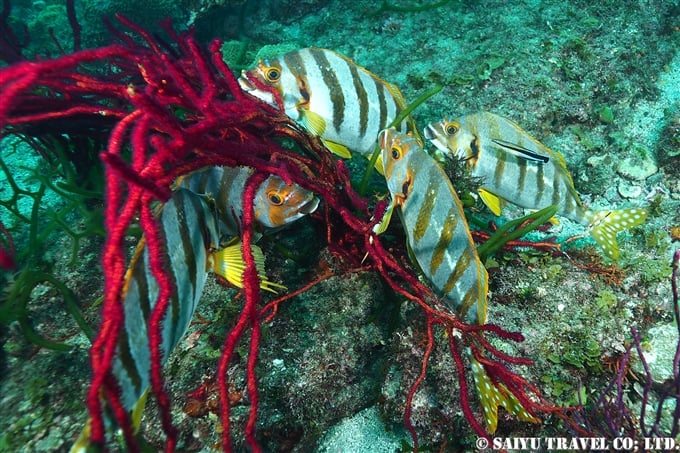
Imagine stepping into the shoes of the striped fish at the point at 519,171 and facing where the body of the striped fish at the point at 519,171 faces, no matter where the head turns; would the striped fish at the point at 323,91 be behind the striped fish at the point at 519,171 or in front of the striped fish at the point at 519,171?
in front

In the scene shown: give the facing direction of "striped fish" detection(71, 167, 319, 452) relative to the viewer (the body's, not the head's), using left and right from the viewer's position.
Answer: facing to the right of the viewer

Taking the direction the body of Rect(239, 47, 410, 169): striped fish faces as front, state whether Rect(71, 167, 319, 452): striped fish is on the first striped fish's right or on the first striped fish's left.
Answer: on the first striped fish's left

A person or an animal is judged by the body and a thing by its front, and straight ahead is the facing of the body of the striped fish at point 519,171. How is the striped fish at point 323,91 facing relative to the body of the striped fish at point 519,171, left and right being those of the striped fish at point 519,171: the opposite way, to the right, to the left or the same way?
the same way

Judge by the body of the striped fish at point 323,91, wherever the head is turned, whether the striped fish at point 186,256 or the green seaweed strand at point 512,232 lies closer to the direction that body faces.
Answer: the striped fish

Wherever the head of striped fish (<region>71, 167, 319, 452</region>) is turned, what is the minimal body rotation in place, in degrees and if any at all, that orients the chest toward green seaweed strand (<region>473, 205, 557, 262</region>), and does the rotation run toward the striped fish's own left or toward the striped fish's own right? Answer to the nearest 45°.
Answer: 0° — it already faces it

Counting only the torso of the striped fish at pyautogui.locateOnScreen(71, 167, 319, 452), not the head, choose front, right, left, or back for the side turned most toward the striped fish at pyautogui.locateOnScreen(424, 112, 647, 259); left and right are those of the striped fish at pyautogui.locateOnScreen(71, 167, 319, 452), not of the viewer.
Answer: front

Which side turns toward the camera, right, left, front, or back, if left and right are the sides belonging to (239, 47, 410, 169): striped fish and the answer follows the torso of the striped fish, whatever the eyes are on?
left

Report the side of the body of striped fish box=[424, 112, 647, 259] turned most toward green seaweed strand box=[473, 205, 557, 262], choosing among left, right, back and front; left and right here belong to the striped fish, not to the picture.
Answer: left

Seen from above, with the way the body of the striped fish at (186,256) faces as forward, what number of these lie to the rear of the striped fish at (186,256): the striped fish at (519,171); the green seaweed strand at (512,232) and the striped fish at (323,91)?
0

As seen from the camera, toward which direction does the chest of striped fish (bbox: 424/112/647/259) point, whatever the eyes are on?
to the viewer's left

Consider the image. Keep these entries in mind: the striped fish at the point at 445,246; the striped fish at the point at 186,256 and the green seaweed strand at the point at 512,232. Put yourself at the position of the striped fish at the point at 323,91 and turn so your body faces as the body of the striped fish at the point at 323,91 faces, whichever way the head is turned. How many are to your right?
0

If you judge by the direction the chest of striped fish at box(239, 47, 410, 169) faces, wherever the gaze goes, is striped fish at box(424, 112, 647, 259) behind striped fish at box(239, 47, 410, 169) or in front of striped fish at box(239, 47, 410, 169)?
behind

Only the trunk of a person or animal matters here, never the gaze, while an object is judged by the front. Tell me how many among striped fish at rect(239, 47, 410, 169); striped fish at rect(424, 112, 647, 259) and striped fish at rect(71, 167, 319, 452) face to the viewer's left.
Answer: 2

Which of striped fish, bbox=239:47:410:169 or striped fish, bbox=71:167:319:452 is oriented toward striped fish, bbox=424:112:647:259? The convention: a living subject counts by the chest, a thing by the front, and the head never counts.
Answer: striped fish, bbox=71:167:319:452
